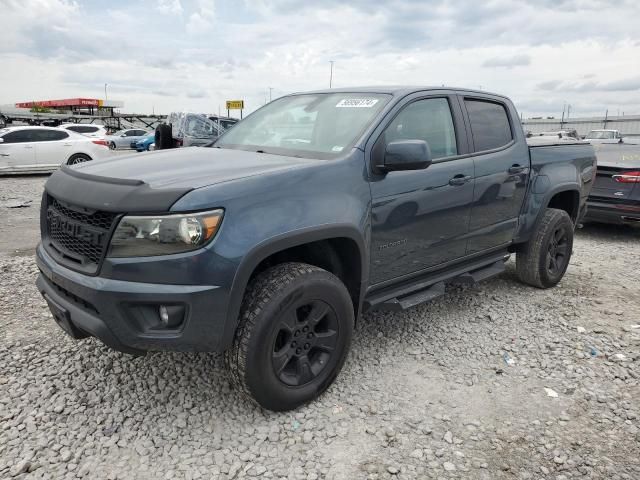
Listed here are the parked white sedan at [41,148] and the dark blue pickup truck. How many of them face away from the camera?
0

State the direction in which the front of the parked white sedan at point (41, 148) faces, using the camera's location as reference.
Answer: facing to the left of the viewer

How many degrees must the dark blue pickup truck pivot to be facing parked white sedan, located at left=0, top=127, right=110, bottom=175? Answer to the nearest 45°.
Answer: approximately 90° to its right

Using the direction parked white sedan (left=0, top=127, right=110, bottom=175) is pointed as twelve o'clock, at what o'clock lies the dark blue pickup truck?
The dark blue pickup truck is roughly at 9 o'clock from the parked white sedan.
